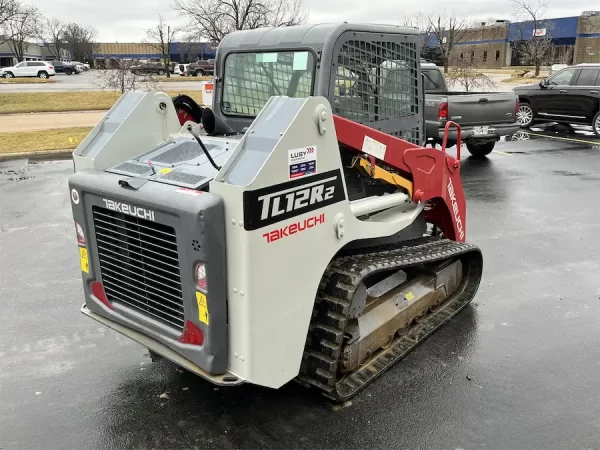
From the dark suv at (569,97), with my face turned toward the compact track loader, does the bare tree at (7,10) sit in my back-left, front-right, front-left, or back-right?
back-right

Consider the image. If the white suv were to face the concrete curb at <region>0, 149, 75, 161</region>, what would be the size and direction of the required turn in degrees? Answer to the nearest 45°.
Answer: approximately 90° to its left

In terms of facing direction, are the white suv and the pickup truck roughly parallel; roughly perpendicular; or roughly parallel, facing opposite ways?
roughly perpendicular

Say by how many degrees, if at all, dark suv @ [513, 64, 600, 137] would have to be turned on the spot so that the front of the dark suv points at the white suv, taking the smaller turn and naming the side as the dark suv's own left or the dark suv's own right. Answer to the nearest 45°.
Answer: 0° — it already faces it

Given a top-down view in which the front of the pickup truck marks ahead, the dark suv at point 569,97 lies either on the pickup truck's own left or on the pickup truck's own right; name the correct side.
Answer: on the pickup truck's own right

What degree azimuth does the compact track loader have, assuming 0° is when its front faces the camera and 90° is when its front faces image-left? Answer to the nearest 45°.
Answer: approximately 225°

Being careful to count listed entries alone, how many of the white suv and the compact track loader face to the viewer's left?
1

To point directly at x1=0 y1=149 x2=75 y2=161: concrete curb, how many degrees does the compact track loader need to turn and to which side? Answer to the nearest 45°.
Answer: approximately 90° to its left

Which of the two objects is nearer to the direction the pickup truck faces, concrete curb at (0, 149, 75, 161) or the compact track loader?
the concrete curb

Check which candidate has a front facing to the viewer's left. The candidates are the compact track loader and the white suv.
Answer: the white suv

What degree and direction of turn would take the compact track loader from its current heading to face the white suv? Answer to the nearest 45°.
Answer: approximately 90° to its left

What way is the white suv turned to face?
to the viewer's left
